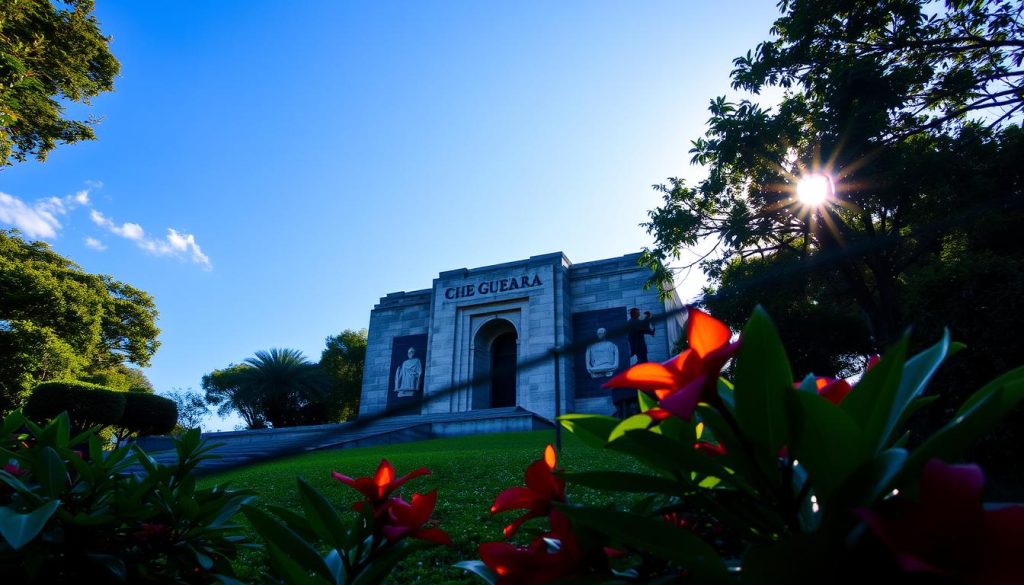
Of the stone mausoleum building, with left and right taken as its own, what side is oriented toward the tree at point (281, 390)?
right

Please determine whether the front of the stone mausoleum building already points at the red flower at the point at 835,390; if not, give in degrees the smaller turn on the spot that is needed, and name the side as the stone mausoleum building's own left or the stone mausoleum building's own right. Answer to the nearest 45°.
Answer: approximately 45° to the stone mausoleum building's own left

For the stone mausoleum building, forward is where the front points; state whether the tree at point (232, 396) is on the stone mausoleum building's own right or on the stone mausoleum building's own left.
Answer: on the stone mausoleum building's own right

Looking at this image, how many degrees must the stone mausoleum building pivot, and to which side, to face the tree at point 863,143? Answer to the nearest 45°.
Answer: approximately 90° to its left

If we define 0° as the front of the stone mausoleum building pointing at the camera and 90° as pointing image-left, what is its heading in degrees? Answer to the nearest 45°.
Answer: approximately 45°

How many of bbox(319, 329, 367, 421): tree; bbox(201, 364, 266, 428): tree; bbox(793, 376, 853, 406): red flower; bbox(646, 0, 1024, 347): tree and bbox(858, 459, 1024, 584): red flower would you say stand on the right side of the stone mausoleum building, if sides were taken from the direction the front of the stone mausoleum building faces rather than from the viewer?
2

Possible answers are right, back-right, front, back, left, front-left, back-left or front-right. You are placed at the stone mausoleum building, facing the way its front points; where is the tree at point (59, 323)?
front-right

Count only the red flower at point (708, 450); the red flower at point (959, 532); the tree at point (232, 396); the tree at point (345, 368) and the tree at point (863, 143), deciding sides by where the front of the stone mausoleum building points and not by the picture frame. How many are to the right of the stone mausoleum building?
2

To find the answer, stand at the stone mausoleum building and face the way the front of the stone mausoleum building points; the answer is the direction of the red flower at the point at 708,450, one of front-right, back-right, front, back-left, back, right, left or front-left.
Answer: front-left
